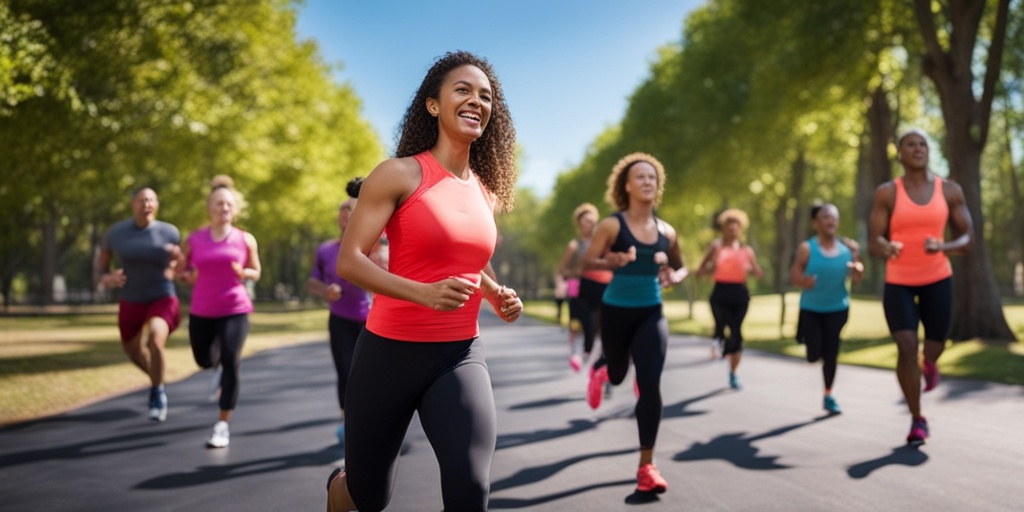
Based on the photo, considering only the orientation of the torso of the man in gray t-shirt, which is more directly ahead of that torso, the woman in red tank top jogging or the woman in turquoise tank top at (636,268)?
the woman in red tank top jogging

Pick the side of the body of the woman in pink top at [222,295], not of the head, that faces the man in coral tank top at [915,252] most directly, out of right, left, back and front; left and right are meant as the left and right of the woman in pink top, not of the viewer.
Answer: left

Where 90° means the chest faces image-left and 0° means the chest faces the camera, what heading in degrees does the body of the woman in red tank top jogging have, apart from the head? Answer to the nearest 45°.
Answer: approximately 315°

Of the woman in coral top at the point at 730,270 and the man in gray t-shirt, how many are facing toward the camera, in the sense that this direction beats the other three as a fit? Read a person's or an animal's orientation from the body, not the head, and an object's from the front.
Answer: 2

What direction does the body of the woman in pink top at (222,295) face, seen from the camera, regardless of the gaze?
toward the camera

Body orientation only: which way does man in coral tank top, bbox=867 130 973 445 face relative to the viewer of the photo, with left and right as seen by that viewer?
facing the viewer

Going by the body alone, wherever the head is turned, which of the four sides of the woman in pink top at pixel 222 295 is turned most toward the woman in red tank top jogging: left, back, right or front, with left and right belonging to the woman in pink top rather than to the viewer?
front

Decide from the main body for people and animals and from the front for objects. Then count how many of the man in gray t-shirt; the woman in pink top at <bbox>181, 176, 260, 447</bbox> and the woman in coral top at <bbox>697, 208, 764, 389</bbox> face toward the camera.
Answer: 3

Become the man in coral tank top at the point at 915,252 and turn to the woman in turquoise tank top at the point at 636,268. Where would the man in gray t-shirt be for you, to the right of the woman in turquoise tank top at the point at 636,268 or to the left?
right

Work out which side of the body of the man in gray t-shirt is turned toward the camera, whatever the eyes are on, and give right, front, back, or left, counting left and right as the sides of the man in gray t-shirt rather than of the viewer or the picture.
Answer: front
